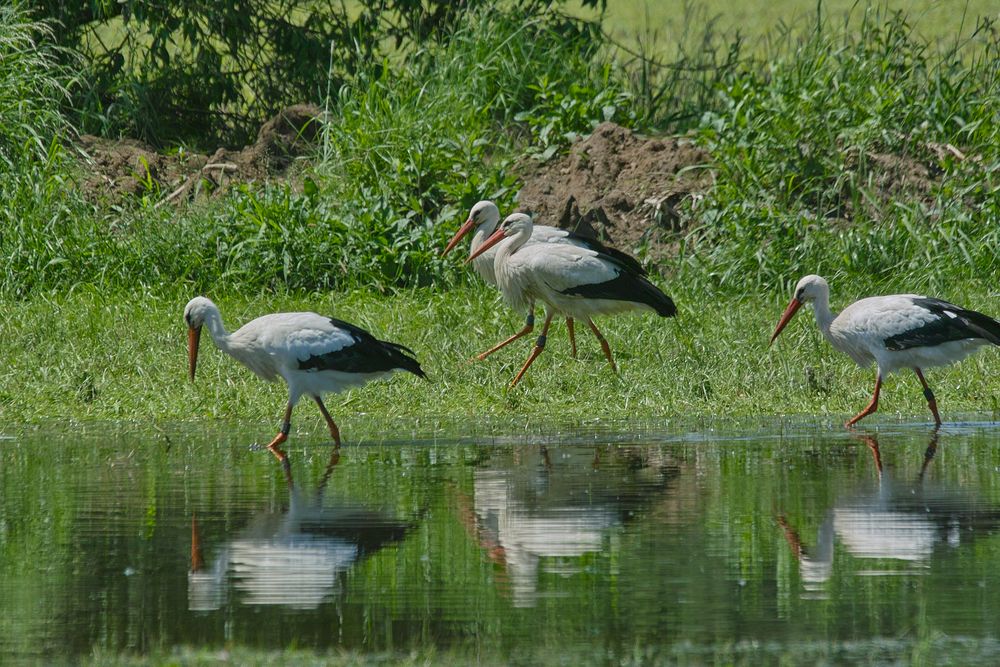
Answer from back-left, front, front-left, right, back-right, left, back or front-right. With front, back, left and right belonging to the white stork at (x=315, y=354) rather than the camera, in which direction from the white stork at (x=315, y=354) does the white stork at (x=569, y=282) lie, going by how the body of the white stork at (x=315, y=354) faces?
back-right

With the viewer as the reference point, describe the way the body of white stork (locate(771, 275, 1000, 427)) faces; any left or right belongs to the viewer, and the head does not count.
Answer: facing to the left of the viewer

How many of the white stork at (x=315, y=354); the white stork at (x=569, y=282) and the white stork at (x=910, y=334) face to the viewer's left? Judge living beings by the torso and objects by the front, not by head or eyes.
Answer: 3

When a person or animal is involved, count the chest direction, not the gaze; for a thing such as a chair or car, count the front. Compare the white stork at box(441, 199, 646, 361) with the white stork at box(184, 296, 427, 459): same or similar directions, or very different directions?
same or similar directions

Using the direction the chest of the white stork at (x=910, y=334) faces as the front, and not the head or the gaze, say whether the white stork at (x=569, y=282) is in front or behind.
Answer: in front

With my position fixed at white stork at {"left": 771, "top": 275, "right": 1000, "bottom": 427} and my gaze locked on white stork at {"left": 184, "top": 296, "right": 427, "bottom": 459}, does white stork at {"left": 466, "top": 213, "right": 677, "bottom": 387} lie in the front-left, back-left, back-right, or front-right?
front-right

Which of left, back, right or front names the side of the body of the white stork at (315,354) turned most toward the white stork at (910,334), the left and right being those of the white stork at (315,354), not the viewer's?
back

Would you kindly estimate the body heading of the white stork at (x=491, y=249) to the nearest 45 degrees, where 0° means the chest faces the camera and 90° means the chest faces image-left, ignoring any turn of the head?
approximately 90°

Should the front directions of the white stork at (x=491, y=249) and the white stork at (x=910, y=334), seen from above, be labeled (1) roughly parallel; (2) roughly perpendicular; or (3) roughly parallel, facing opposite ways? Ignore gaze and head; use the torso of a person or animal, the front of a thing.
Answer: roughly parallel

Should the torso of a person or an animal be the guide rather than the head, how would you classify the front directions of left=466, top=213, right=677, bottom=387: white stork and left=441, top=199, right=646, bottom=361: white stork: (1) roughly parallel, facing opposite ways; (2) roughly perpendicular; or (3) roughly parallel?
roughly parallel

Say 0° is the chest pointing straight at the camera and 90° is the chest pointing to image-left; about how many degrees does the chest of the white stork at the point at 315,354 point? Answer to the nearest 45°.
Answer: approximately 90°

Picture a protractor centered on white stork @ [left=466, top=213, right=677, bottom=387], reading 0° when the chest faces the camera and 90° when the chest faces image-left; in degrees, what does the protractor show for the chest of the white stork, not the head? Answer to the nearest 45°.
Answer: approximately 90°

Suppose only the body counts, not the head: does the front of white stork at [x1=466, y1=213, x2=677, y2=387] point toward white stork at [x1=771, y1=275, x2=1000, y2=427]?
no
